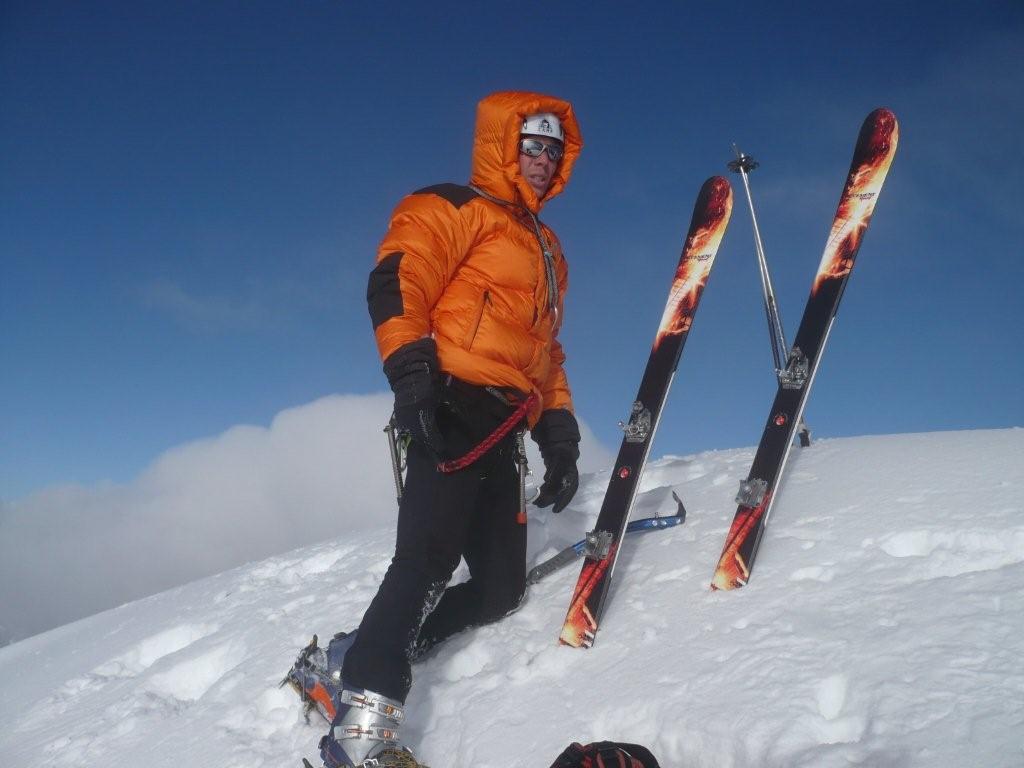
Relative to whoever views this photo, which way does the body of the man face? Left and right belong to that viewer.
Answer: facing the viewer and to the right of the viewer

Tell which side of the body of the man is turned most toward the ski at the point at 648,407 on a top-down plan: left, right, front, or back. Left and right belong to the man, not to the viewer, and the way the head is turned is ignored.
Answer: left

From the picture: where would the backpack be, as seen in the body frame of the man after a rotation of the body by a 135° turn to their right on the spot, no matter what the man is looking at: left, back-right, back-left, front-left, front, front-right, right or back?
left
